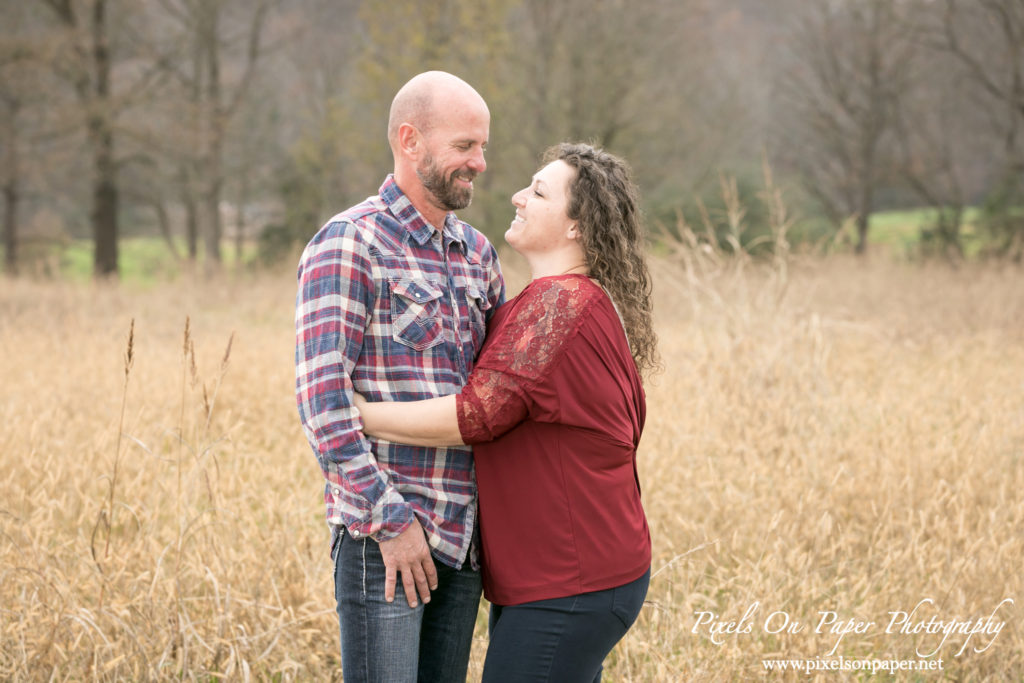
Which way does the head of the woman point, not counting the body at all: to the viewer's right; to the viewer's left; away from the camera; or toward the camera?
to the viewer's left

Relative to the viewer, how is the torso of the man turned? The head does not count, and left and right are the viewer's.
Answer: facing the viewer and to the right of the viewer

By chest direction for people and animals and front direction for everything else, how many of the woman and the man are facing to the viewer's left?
1

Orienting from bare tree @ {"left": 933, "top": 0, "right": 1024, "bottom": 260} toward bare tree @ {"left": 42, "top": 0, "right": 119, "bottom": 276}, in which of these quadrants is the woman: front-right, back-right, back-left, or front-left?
front-left

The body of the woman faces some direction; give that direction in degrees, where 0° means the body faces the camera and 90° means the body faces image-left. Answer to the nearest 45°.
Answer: approximately 90°

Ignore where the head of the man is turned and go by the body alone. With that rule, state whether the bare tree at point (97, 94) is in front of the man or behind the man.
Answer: behind
